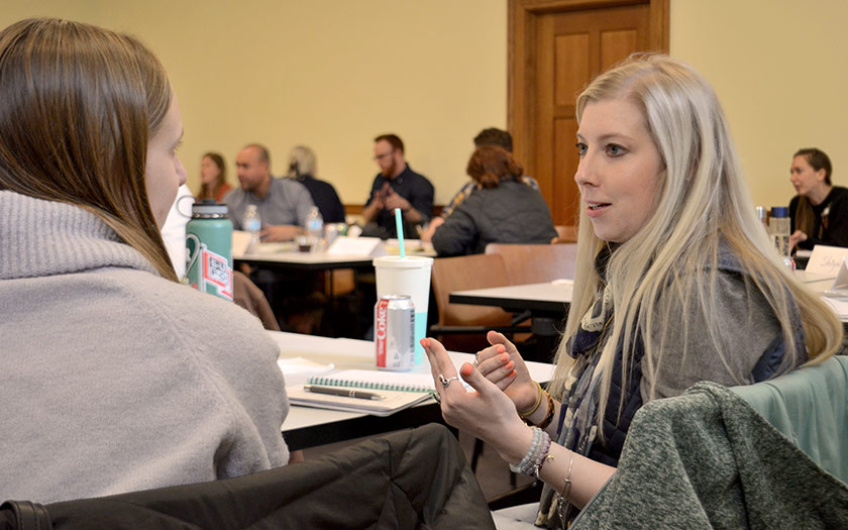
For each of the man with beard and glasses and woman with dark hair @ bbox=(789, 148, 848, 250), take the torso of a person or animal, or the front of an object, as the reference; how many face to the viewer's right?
0

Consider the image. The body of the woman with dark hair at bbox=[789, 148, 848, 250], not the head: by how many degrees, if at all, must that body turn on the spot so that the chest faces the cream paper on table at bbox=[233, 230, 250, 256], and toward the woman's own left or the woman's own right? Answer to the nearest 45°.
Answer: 0° — they already face it

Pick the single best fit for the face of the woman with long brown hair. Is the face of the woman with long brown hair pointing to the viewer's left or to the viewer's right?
to the viewer's right

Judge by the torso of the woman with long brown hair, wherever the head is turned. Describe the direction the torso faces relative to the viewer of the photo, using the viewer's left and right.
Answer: facing away from the viewer and to the right of the viewer

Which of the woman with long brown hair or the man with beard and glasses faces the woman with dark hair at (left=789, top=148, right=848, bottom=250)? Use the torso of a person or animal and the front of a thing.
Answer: the woman with long brown hair

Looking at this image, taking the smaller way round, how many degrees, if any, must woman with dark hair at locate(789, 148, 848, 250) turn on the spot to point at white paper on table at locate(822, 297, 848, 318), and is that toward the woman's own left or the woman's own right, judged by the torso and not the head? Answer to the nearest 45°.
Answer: approximately 45° to the woman's own left

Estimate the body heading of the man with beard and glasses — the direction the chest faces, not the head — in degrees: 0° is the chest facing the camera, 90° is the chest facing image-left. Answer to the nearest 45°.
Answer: approximately 45°

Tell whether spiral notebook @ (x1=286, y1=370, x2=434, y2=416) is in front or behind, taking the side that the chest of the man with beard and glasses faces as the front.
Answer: in front

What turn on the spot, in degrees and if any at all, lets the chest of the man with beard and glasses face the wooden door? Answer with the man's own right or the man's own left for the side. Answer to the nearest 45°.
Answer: approximately 135° to the man's own left

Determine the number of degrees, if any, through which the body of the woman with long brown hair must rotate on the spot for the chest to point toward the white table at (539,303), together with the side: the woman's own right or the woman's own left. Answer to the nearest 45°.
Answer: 0° — they already face it

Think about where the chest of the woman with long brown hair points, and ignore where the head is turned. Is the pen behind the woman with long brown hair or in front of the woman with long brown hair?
in front

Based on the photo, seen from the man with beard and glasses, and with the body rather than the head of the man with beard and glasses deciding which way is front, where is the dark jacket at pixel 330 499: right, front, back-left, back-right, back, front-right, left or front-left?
front-left

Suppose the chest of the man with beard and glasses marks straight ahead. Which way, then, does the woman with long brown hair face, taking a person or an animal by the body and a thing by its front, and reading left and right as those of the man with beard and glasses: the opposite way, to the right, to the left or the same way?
the opposite way
